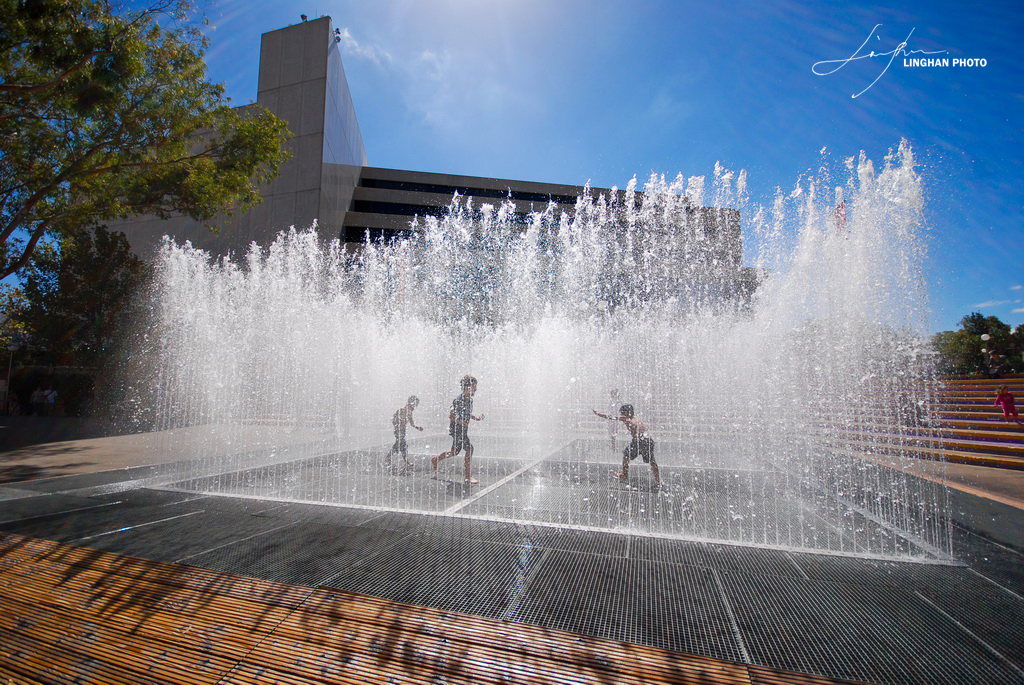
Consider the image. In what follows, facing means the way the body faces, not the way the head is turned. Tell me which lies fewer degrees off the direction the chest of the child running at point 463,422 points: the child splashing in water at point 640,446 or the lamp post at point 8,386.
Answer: the child splashing in water

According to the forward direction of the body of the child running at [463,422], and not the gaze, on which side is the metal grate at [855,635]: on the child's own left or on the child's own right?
on the child's own right

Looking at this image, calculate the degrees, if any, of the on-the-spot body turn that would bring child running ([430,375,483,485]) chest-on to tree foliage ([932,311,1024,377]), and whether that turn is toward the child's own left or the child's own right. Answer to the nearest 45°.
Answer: approximately 45° to the child's own left

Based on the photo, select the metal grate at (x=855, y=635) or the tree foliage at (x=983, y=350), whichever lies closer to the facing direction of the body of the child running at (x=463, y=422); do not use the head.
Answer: the tree foliage

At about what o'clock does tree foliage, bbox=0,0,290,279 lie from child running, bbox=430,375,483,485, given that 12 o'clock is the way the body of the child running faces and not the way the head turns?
The tree foliage is roughly at 7 o'clock from the child running.

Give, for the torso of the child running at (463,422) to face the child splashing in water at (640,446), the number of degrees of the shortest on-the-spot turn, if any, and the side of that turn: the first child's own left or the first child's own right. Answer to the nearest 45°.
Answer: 0° — they already face them

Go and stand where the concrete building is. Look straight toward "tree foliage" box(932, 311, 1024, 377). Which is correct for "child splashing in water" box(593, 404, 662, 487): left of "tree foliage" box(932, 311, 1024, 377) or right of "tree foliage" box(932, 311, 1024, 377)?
right

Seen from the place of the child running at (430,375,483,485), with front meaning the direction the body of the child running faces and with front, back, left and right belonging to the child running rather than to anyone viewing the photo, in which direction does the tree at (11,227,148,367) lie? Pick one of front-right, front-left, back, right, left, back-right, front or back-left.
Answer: back-left

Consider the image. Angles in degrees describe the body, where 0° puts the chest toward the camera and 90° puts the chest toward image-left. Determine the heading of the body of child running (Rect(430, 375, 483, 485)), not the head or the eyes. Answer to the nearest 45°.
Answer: approximately 270°
